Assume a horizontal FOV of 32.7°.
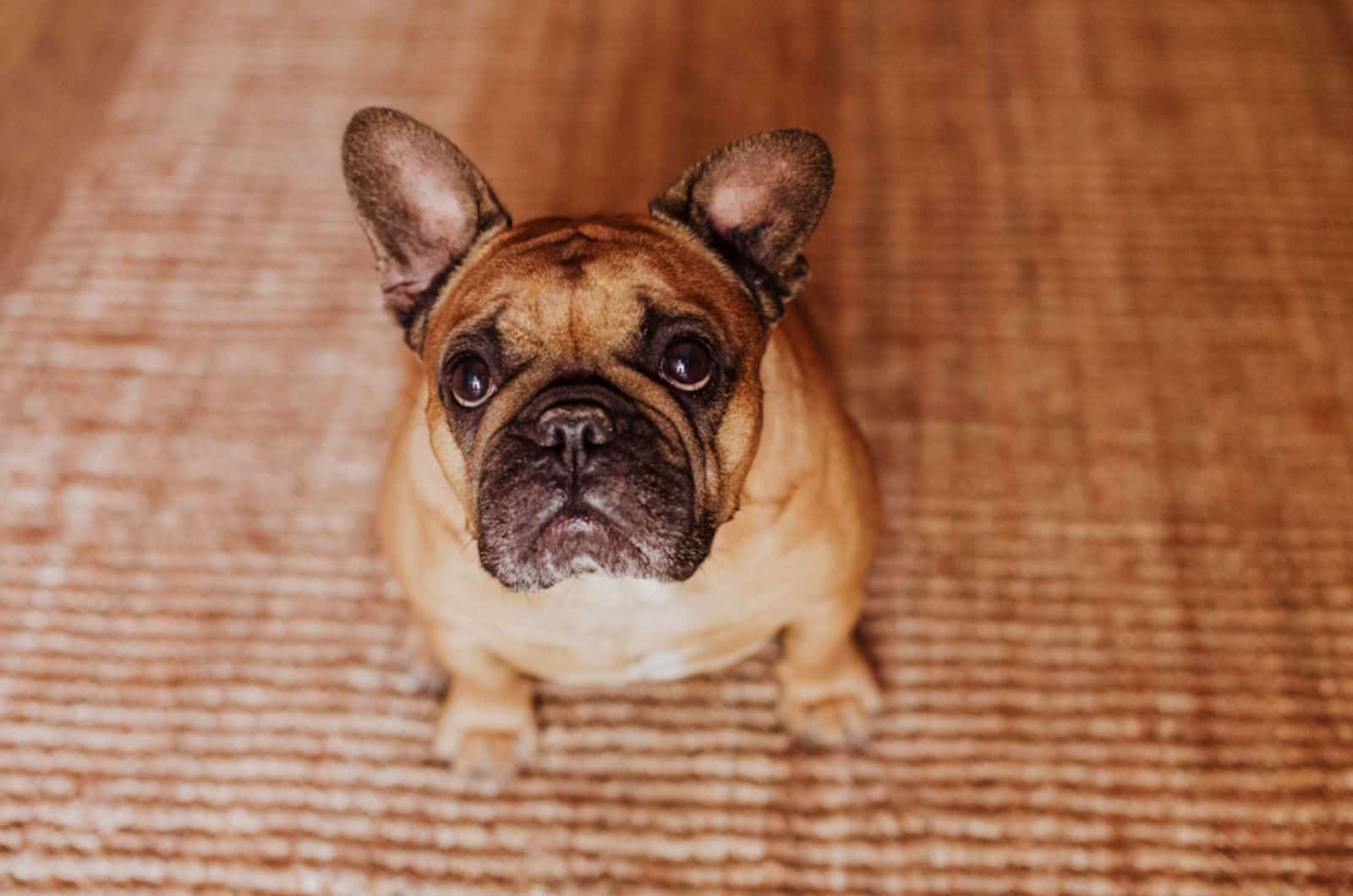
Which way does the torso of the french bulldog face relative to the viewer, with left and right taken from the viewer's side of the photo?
facing the viewer
